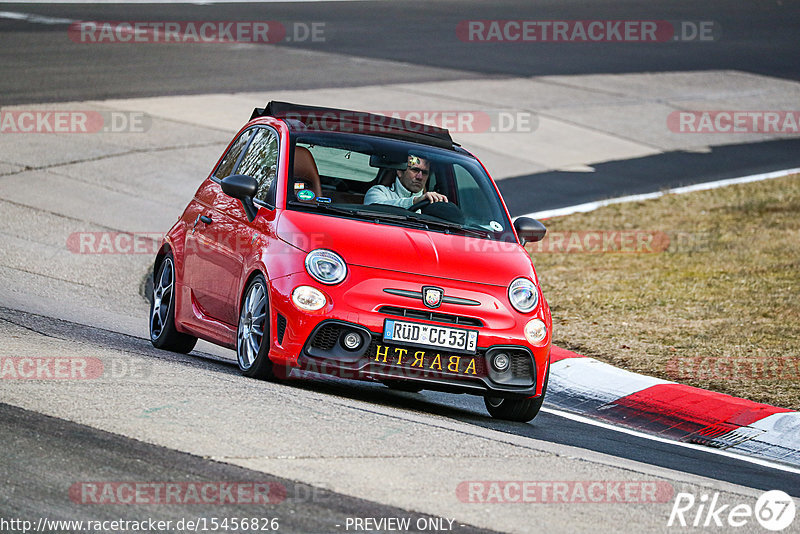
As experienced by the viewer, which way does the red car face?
facing the viewer and to the right of the viewer
